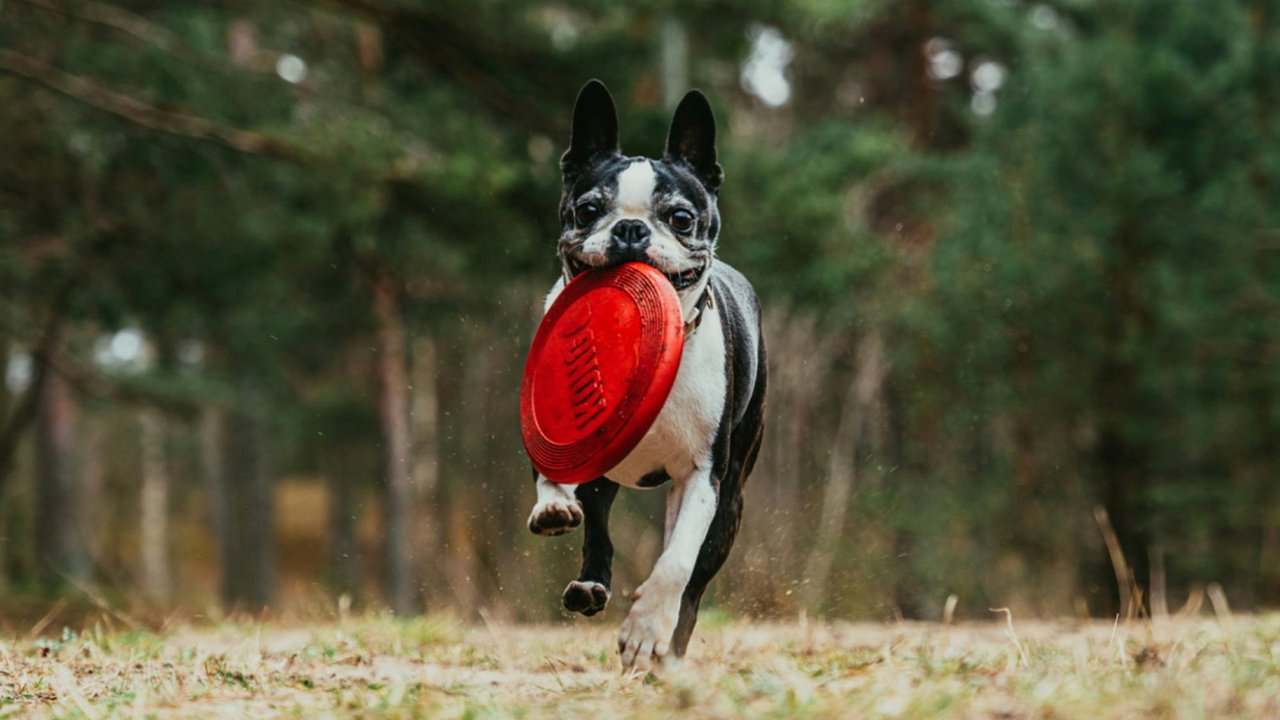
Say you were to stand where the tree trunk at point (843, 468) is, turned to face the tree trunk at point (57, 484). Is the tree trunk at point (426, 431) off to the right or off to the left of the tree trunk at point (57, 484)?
right

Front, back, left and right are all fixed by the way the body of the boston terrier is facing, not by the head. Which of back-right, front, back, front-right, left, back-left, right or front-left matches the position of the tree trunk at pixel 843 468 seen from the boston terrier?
back

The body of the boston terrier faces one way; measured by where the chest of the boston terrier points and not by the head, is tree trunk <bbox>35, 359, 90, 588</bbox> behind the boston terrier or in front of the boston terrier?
behind

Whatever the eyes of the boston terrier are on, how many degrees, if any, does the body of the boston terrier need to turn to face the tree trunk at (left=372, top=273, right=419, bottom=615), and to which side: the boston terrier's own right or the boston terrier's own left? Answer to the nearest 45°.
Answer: approximately 180°

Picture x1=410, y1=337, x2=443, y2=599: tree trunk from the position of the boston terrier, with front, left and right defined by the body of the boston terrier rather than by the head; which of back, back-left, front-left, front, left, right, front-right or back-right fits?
back

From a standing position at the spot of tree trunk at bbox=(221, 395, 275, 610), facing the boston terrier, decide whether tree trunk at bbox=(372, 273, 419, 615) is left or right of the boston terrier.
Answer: left

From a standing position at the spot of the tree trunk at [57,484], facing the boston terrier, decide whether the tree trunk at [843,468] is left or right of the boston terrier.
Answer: left

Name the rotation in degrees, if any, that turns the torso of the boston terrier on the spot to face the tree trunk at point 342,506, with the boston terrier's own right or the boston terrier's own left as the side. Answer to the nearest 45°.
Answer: approximately 180°

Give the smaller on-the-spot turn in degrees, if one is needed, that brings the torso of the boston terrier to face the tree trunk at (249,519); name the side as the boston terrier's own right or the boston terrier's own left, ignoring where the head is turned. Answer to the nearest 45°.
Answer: approximately 180°

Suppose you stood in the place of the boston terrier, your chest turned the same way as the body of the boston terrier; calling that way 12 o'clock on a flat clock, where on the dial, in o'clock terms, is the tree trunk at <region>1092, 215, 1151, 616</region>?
The tree trunk is roughly at 7 o'clock from the boston terrier.

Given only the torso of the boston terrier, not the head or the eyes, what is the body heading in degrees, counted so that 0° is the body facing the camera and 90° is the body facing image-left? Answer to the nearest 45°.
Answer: approximately 0°
